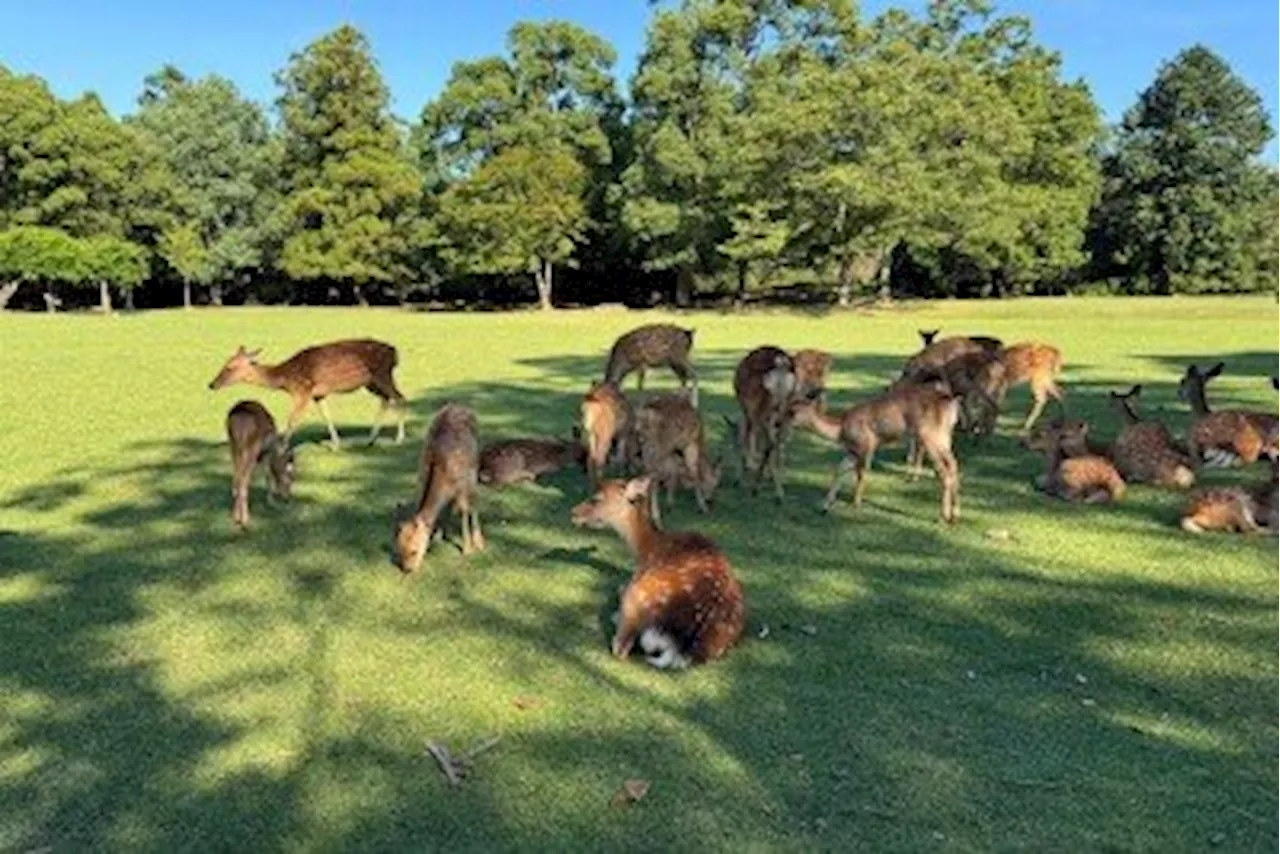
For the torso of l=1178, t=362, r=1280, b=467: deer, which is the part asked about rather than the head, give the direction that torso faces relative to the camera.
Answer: to the viewer's left

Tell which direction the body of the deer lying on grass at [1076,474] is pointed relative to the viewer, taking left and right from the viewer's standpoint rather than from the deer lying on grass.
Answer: facing to the left of the viewer

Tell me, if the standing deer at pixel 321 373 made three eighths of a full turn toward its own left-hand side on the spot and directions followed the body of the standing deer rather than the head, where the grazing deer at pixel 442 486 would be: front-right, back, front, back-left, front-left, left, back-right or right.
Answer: front-right

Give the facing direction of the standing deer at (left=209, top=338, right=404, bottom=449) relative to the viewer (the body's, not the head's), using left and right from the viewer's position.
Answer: facing to the left of the viewer

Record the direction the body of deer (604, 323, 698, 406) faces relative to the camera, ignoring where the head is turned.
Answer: to the viewer's left

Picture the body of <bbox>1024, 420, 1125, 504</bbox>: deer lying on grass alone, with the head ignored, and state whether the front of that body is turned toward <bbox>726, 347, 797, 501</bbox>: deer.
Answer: yes

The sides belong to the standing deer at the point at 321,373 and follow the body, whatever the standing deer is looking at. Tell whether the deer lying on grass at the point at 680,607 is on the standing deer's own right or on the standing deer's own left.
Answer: on the standing deer's own left

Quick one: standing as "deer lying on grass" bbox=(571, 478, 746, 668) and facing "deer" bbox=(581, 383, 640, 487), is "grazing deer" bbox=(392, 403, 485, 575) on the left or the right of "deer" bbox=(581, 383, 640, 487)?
left

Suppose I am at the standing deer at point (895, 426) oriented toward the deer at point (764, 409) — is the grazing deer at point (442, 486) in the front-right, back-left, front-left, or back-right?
front-left

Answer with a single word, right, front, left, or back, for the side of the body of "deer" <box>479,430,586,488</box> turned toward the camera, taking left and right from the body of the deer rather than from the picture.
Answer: right

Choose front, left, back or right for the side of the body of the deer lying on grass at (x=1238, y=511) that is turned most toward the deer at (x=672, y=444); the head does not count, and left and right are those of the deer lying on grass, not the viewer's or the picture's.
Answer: back

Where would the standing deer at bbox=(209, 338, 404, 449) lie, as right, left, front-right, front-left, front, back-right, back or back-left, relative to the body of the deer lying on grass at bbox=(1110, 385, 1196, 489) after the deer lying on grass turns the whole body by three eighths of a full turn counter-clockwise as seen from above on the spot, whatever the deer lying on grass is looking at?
right

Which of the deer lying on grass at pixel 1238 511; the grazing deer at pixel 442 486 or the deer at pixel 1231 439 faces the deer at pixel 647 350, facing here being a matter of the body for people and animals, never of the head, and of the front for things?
the deer at pixel 1231 439

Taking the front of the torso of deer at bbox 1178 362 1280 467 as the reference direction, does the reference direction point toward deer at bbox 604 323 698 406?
yes

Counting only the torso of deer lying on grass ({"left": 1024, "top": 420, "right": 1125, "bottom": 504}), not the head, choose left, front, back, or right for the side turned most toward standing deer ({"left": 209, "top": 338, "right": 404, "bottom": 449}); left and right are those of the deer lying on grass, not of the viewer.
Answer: front
